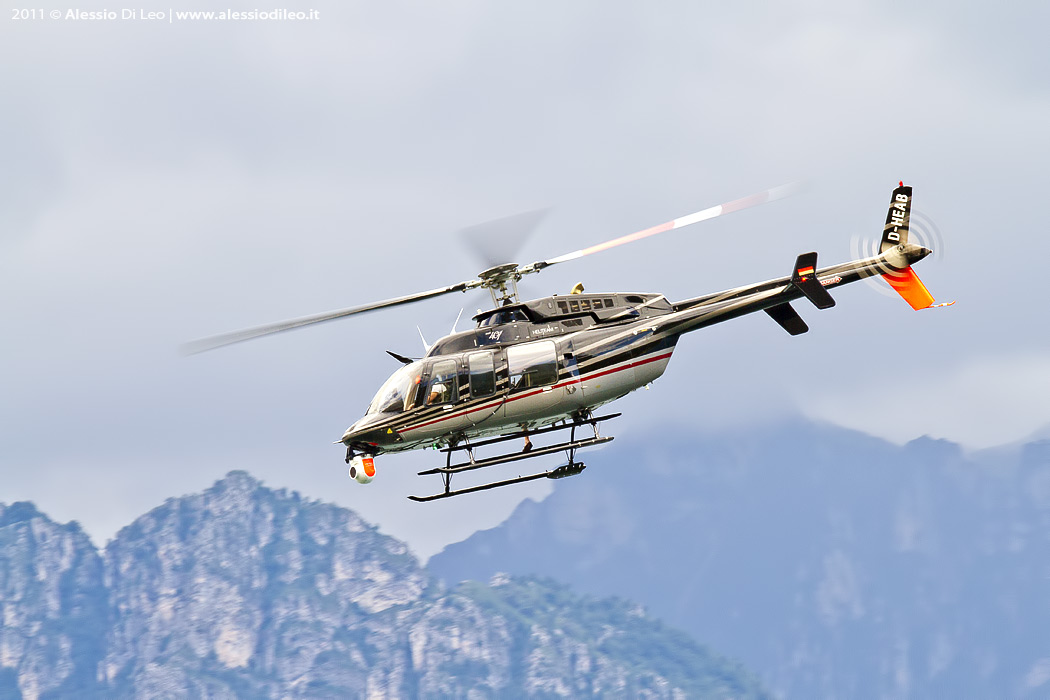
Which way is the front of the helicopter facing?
to the viewer's left

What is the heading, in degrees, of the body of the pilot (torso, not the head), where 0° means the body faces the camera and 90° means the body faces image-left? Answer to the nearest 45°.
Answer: approximately 90°

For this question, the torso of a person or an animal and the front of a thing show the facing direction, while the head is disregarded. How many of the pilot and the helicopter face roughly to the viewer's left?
2
